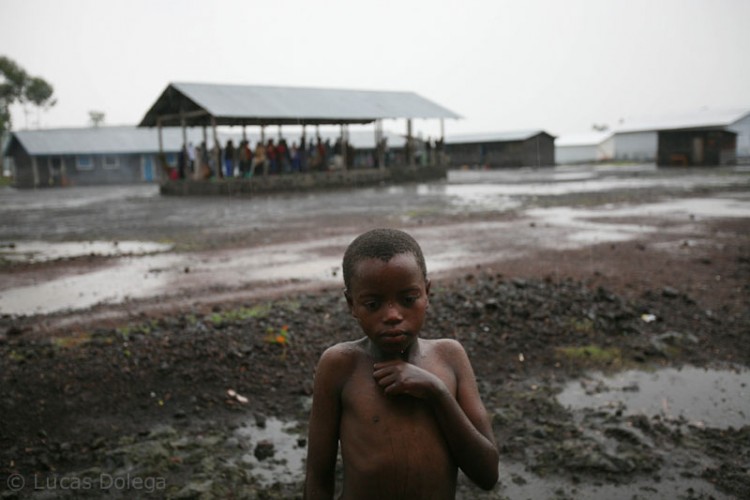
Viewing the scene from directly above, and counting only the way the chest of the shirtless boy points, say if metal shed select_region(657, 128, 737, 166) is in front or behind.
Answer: behind

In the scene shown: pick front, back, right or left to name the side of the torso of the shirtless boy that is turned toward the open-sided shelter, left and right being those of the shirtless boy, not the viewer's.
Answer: back

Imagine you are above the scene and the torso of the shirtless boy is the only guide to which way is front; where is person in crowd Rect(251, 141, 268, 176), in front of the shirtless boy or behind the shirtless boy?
behind

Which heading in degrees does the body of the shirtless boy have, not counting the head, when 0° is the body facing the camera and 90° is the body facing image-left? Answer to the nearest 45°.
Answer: approximately 0°

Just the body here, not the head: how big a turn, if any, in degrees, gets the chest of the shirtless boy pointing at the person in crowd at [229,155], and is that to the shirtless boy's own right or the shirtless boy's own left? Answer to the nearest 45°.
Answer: approximately 180°
